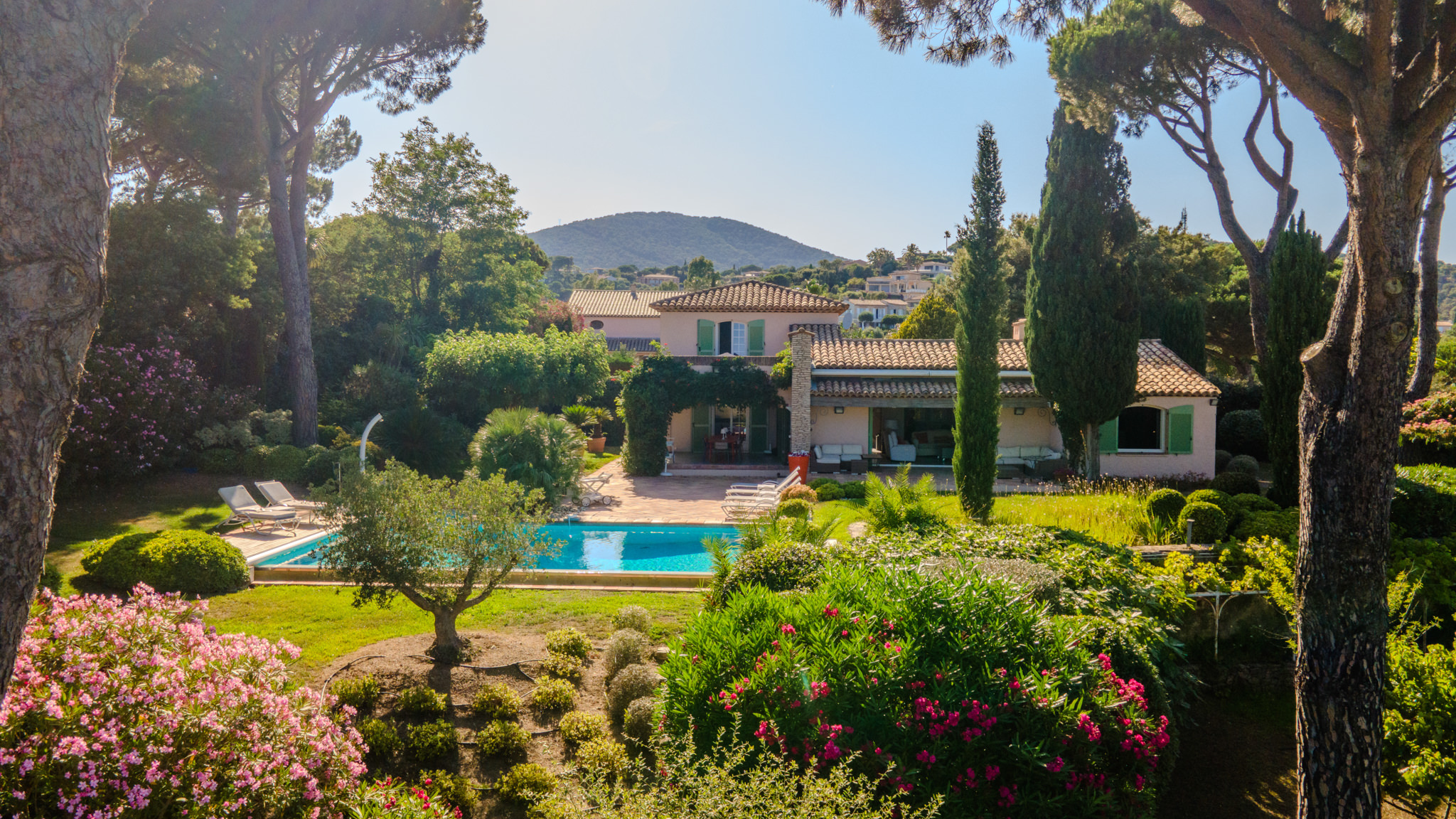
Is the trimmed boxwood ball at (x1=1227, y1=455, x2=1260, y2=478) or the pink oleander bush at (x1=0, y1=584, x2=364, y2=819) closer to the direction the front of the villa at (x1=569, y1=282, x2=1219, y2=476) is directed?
the pink oleander bush

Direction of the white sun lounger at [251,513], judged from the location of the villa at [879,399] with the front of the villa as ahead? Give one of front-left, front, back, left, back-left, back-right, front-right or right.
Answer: front-right

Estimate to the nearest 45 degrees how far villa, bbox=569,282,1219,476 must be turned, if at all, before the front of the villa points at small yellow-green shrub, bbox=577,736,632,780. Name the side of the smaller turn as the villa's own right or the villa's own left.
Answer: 0° — it already faces it

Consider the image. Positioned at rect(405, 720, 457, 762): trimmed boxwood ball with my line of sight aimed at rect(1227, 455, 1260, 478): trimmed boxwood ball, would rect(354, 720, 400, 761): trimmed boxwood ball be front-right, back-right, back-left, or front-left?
back-left

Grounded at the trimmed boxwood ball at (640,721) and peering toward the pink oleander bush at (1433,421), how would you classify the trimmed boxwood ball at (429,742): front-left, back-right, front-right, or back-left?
back-left

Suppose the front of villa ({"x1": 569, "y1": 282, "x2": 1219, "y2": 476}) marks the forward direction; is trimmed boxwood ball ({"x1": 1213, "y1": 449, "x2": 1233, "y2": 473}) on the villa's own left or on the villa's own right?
on the villa's own left

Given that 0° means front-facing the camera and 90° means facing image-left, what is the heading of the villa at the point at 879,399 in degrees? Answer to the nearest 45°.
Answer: approximately 0°

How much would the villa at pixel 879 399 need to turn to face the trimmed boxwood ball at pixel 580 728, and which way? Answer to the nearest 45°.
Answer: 0° — it already faces it

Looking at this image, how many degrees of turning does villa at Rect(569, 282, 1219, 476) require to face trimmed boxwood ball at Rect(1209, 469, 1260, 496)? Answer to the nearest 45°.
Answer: approximately 45° to its left
